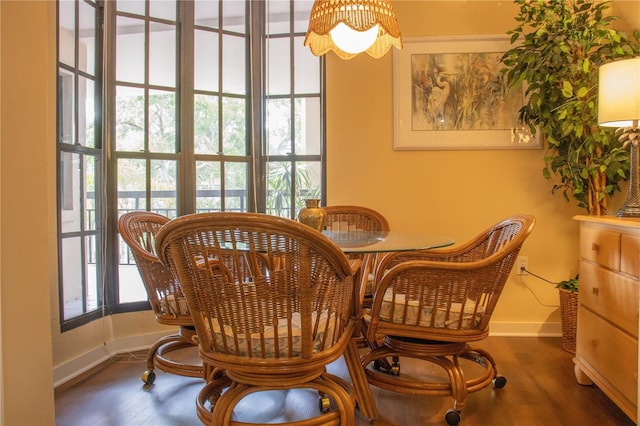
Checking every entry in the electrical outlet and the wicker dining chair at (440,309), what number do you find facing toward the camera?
1

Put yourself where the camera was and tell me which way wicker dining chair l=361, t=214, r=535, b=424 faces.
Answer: facing to the left of the viewer

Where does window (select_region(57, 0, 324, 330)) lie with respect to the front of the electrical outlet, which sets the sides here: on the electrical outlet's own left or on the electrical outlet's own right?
on the electrical outlet's own right

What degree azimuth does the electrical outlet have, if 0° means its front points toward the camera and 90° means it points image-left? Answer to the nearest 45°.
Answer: approximately 0°

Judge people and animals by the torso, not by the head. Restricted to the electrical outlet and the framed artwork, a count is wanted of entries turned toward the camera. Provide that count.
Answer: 2
